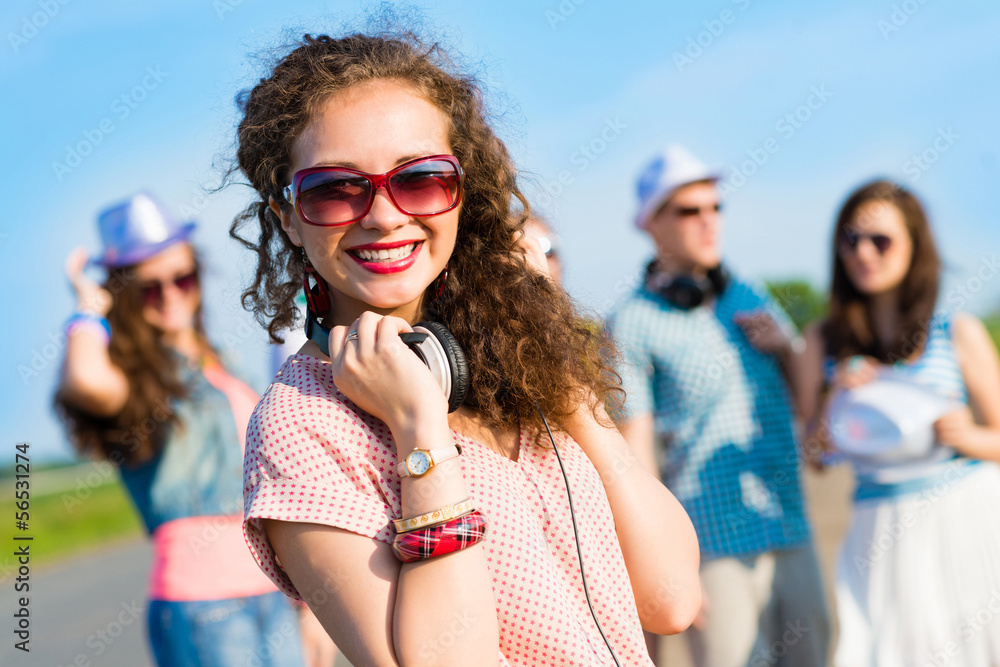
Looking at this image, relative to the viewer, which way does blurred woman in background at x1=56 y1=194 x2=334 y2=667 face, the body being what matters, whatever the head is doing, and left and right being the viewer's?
facing the viewer and to the right of the viewer

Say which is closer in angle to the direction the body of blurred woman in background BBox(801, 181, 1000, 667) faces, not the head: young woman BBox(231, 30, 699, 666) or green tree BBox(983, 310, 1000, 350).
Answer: the young woman

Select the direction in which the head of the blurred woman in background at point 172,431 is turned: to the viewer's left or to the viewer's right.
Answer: to the viewer's right

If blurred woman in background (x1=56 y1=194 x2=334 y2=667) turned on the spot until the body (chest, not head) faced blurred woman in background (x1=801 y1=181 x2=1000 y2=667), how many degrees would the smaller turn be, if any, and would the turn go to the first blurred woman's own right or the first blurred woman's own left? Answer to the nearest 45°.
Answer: approximately 45° to the first blurred woman's own left

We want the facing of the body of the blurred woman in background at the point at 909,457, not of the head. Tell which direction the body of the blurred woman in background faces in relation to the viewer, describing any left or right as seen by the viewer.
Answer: facing the viewer and to the left of the viewer

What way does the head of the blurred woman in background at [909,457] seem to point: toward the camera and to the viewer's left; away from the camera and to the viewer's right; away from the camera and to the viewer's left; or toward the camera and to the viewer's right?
toward the camera and to the viewer's left

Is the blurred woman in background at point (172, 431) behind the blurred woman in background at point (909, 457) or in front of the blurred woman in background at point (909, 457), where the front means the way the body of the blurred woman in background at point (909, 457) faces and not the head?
in front

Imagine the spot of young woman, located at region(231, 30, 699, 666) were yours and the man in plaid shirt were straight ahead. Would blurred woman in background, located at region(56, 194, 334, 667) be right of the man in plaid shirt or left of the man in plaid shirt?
left

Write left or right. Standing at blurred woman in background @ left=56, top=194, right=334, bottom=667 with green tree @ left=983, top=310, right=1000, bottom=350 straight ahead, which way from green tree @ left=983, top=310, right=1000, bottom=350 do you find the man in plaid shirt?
right

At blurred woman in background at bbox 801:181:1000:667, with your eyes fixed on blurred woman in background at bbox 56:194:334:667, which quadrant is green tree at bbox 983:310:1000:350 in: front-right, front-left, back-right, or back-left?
back-right

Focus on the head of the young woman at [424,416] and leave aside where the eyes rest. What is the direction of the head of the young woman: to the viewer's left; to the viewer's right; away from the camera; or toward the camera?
toward the camera

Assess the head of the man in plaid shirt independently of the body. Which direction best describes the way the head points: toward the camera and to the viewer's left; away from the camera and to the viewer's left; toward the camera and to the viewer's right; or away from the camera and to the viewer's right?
toward the camera and to the viewer's right

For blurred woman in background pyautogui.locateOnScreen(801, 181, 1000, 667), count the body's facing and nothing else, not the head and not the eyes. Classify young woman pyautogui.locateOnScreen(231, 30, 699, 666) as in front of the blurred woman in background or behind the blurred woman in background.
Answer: in front

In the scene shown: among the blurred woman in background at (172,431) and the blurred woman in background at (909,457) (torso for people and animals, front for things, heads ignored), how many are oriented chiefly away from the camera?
0

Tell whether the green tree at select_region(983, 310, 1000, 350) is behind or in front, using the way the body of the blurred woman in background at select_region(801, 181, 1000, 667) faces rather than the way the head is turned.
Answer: behind

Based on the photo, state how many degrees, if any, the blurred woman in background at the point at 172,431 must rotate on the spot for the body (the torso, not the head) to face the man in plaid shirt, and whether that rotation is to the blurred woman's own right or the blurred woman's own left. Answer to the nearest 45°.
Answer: approximately 45° to the blurred woman's own left
